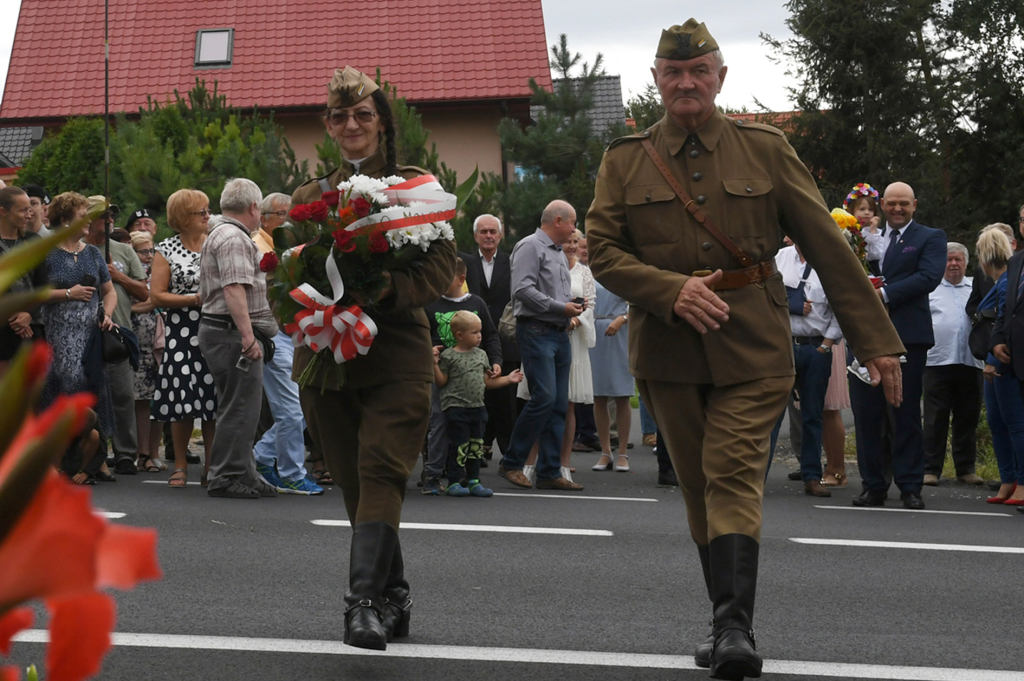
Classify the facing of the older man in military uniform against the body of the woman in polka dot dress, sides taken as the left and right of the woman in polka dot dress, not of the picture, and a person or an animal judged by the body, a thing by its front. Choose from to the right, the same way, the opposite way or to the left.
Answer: to the right

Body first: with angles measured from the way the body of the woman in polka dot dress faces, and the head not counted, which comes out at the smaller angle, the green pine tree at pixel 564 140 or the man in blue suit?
the man in blue suit

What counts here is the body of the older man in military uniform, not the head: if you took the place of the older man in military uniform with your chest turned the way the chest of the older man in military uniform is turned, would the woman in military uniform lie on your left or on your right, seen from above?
on your right

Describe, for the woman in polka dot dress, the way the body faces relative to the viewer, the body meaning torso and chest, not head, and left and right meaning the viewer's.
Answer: facing the viewer and to the right of the viewer

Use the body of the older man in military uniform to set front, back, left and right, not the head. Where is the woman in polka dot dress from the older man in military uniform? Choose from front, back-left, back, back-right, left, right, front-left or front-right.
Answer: back-right

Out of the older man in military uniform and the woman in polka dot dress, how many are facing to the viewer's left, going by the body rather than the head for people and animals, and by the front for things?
0

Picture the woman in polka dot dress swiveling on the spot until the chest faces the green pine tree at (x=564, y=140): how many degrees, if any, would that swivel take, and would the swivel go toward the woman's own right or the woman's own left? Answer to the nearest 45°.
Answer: approximately 90° to the woman's own left

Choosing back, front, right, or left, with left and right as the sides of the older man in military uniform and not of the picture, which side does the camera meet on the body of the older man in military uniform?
front

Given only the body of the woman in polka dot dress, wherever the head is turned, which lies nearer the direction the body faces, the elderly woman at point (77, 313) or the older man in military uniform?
the older man in military uniform

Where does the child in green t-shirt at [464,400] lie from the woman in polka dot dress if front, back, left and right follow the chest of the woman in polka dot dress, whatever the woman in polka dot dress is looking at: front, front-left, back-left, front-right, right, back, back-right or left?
front-left

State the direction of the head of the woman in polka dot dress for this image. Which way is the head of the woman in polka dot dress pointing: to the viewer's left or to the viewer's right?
to the viewer's right

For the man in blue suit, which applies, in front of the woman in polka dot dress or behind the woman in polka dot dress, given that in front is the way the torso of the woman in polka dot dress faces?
in front
